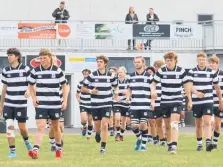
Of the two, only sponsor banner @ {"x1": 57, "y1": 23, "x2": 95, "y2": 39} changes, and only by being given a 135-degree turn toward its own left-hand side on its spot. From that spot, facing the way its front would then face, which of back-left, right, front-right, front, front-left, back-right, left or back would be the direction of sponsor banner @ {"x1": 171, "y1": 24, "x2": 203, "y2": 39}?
front-right

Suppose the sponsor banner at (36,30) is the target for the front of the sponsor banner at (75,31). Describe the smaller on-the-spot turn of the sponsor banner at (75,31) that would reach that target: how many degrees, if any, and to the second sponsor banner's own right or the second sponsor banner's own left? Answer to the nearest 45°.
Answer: approximately 90° to the second sponsor banner's own right

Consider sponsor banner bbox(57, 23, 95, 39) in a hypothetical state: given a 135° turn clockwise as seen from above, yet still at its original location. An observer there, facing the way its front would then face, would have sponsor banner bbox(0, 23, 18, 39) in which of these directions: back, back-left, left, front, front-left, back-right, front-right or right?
front-left

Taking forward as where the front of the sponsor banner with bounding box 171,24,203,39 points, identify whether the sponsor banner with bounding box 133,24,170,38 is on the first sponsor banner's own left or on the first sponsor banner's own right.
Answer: on the first sponsor banner's own right

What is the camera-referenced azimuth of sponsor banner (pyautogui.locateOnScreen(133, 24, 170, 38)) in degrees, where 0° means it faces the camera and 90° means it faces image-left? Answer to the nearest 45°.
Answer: approximately 0°

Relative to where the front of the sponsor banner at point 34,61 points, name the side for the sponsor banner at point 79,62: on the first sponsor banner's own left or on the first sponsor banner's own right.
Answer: on the first sponsor banner's own left

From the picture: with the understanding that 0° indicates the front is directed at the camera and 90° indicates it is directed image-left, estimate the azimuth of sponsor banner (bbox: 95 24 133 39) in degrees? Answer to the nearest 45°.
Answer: approximately 0°

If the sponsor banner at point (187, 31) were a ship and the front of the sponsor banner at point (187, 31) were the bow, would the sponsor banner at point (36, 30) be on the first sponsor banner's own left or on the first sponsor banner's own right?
on the first sponsor banner's own right

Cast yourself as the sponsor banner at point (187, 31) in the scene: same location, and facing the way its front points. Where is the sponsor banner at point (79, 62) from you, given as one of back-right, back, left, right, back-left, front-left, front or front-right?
right
